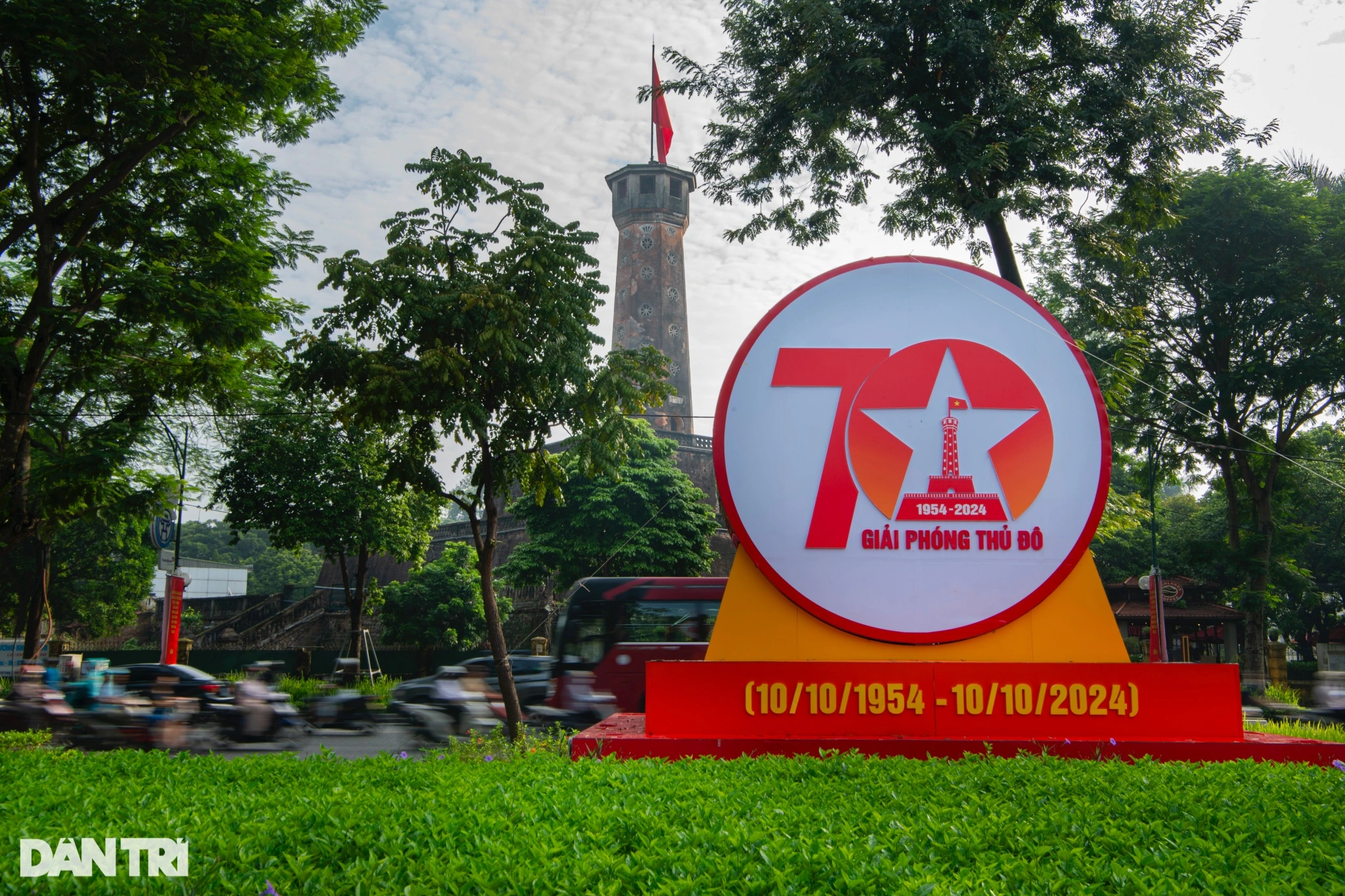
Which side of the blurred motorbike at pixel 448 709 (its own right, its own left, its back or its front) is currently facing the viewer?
left

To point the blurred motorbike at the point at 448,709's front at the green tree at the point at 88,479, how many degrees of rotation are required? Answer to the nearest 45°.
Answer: approximately 45° to its left

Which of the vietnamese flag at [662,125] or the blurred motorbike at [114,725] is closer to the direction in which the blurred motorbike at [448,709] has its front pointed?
the blurred motorbike

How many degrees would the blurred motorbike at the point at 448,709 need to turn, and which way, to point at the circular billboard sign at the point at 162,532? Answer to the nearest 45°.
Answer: approximately 45° to its right

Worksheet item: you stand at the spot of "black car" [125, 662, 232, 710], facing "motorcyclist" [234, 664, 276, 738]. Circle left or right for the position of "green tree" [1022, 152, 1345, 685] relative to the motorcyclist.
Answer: left

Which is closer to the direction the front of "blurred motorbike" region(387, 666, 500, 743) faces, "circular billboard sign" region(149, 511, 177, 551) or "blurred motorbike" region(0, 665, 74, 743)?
the blurred motorbike

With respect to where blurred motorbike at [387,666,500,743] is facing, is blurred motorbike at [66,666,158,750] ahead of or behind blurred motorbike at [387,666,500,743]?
ahead

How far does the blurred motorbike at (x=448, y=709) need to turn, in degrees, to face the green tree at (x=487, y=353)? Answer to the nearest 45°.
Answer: approximately 90° to its left
